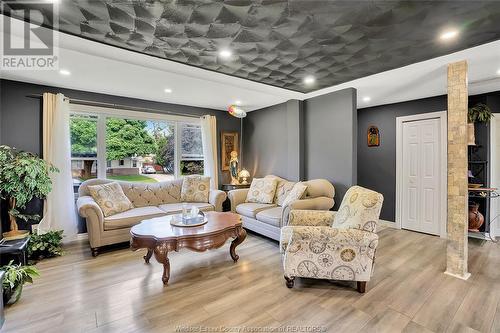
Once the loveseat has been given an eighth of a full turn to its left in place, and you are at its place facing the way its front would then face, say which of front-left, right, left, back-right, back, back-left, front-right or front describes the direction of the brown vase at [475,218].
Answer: left

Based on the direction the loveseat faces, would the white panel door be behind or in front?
behind

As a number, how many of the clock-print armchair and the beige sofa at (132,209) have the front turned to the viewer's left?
1

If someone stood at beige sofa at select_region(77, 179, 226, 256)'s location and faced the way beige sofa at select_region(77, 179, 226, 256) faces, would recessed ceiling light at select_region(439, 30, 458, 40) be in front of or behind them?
in front

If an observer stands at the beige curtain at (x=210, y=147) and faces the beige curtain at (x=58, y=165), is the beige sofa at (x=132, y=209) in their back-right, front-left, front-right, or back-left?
front-left

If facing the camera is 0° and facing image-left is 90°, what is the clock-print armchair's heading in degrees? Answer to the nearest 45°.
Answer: approximately 90°

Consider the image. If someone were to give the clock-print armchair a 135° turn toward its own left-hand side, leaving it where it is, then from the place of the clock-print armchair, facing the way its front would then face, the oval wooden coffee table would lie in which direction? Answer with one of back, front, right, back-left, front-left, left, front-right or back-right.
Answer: back-right

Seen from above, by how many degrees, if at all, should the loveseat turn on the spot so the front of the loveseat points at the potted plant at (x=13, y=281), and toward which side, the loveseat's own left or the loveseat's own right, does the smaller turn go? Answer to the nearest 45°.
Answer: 0° — it already faces it

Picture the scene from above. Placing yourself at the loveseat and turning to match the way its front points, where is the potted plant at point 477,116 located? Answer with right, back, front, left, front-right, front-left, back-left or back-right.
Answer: back-left

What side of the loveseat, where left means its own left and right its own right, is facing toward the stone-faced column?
left

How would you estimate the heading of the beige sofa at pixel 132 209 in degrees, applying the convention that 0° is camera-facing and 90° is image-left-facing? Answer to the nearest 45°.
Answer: approximately 315°

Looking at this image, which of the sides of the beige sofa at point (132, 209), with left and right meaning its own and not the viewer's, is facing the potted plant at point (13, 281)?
right

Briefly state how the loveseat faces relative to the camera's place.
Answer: facing the viewer and to the left of the viewer
